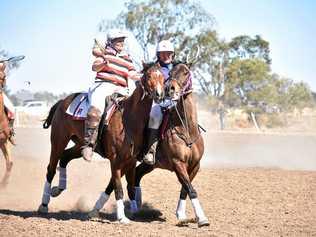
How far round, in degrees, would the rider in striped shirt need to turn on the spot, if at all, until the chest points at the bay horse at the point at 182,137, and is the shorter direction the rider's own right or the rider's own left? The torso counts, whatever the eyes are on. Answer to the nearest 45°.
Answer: approximately 45° to the rider's own left

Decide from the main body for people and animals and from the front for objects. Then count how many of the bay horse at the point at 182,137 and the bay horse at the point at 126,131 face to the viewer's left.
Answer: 0

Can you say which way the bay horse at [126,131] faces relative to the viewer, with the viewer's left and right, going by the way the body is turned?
facing the viewer and to the right of the viewer

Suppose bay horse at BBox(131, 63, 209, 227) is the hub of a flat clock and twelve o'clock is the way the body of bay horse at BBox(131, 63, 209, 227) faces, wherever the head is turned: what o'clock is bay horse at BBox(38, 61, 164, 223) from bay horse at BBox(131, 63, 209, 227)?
bay horse at BBox(38, 61, 164, 223) is roughly at 4 o'clock from bay horse at BBox(131, 63, 209, 227).

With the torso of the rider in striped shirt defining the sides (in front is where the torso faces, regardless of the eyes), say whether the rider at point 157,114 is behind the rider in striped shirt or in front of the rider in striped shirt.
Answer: in front

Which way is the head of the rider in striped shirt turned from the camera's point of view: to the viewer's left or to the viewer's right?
to the viewer's right

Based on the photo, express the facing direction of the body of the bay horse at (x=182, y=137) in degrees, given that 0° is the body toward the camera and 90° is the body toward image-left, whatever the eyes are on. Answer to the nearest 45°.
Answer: approximately 315°

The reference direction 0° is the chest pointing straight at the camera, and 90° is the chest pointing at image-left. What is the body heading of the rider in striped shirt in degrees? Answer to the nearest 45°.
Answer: approximately 315°
